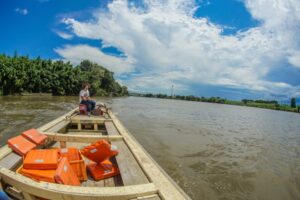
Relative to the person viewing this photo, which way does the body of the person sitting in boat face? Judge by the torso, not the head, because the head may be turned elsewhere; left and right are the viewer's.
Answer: facing the viewer and to the right of the viewer
